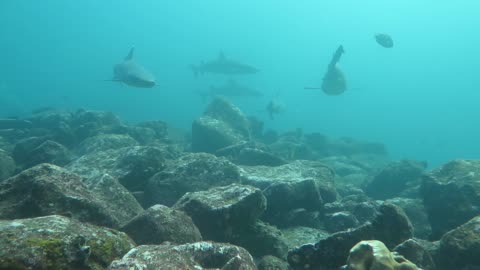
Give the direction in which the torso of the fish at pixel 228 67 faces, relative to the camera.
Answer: to the viewer's right

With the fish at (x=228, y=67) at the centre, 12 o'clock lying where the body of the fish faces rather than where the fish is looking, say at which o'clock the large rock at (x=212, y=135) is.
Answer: The large rock is roughly at 3 o'clock from the fish.

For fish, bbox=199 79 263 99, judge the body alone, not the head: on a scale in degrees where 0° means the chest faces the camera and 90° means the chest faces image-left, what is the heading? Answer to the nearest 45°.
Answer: approximately 270°

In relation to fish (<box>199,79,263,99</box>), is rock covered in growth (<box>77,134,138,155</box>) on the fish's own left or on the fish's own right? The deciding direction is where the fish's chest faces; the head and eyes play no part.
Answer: on the fish's own right

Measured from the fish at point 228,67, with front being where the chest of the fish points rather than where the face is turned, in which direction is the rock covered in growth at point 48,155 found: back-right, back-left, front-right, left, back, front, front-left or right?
right

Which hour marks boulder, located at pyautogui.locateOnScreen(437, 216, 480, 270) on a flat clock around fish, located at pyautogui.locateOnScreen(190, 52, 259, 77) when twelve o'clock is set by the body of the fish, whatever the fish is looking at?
The boulder is roughly at 3 o'clock from the fish.

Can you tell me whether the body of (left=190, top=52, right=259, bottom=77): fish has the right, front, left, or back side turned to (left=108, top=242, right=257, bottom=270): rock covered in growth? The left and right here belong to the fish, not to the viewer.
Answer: right

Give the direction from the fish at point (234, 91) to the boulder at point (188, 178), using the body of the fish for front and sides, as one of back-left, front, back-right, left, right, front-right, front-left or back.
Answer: right
